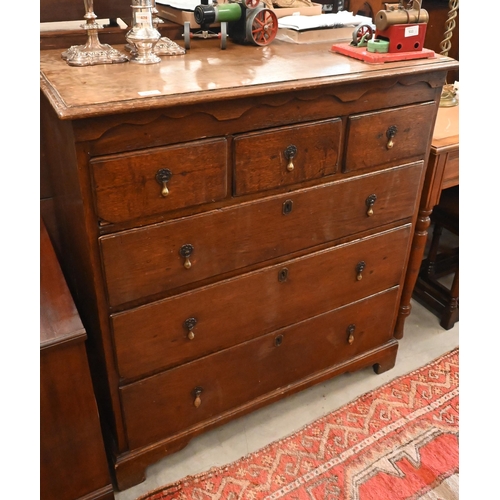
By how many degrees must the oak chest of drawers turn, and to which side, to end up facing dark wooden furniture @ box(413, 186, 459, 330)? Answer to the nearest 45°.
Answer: approximately 90° to its left

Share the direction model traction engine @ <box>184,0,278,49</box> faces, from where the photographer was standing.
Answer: facing the viewer and to the left of the viewer

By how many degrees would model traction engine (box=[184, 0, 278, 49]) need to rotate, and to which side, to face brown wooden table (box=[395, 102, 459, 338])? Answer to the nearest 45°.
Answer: approximately 135° to its left

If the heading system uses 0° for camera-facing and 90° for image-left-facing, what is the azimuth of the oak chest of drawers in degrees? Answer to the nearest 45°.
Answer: approximately 315°
